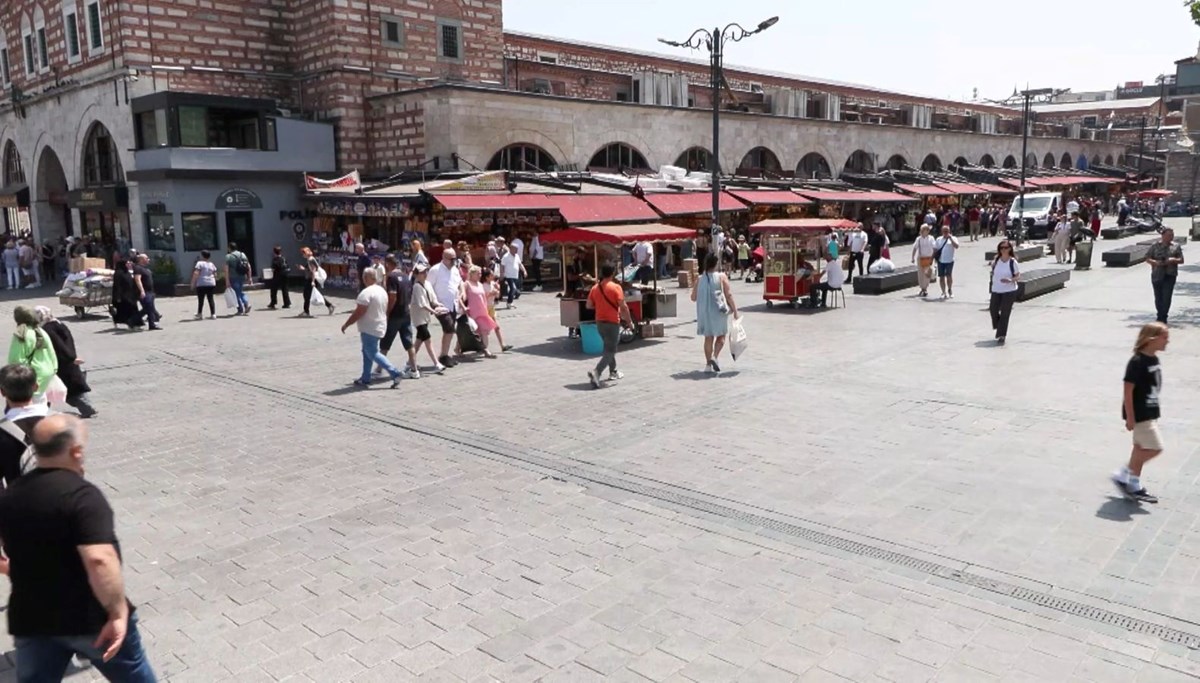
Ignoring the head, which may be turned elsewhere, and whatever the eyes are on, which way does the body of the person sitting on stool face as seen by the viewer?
to the viewer's left

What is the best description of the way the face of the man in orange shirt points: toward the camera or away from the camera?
away from the camera

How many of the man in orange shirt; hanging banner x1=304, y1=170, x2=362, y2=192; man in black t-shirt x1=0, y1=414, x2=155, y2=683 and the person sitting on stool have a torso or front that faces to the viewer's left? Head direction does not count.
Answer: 1

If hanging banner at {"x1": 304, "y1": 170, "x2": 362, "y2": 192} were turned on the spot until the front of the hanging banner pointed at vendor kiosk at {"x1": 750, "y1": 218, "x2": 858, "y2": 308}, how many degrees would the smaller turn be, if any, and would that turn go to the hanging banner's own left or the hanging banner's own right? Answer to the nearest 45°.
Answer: approximately 45° to the hanging banner's own left

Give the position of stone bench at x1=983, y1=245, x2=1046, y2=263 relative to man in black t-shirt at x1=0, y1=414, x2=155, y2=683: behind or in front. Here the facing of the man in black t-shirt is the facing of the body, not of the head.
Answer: in front

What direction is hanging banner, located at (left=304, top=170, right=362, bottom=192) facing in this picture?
toward the camera

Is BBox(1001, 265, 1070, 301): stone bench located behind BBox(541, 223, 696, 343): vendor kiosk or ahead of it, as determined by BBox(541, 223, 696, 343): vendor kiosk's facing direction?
behind

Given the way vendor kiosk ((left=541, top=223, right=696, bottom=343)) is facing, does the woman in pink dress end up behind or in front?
in front

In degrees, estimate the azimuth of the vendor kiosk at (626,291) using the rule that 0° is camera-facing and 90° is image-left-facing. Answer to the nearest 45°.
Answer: approximately 45°

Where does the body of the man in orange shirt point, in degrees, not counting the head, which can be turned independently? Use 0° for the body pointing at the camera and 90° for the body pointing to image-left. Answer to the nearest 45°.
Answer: approximately 225°

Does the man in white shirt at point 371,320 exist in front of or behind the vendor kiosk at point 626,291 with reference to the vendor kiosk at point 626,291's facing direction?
in front

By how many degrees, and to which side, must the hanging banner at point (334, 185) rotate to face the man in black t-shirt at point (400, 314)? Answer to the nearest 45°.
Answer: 0° — it already faces them

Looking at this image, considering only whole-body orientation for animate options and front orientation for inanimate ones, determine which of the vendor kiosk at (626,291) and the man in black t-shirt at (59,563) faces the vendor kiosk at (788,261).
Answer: the man in black t-shirt
